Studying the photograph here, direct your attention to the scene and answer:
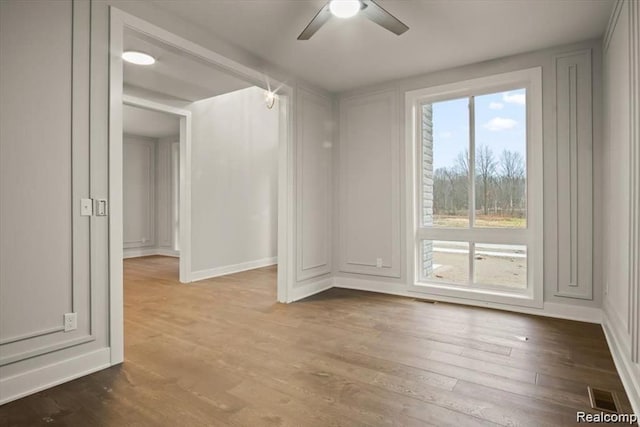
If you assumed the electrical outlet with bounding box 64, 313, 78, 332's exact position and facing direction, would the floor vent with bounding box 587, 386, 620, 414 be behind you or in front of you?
in front

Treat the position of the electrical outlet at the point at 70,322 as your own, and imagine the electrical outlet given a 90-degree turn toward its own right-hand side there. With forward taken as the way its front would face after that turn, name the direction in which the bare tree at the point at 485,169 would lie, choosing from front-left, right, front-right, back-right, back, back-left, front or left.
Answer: back-left

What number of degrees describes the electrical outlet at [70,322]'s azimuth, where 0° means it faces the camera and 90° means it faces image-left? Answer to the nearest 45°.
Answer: approximately 315°

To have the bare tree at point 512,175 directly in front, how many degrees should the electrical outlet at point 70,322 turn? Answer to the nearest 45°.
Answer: approximately 45° to its left

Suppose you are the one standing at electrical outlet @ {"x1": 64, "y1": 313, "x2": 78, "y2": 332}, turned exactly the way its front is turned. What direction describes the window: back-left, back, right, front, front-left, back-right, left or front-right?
front-left

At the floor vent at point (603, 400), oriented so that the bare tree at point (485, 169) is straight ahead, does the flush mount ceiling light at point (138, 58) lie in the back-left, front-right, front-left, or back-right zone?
front-left

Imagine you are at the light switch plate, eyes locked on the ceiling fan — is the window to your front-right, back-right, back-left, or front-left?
front-left

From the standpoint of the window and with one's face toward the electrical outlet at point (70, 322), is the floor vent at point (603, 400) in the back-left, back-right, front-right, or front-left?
front-left
